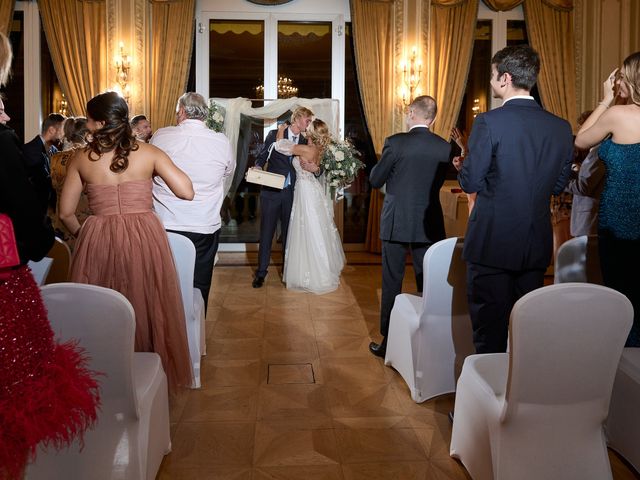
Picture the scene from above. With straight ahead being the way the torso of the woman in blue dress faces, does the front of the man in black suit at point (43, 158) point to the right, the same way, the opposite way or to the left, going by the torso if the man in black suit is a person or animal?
to the right

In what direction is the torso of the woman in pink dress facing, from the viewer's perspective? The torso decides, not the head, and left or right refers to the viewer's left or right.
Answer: facing away from the viewer

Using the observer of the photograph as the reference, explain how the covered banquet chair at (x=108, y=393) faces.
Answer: facing away from the viewer and to the right of the viewer

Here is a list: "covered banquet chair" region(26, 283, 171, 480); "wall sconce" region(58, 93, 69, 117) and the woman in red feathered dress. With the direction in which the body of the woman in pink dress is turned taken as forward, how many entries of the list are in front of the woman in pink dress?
1

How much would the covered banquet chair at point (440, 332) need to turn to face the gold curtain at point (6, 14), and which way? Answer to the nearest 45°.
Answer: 0° — it already faces it

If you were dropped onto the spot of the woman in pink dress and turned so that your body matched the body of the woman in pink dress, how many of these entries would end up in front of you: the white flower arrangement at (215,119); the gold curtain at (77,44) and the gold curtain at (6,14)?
3

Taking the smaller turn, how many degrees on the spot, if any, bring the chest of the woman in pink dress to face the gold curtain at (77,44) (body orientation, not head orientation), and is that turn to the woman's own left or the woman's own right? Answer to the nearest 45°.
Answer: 0° — they already face it

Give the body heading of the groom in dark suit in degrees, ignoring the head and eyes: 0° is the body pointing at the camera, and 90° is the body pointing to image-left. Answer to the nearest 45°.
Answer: approximately 315°

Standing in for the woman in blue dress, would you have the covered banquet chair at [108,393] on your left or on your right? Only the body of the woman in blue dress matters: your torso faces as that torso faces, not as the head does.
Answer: on your left

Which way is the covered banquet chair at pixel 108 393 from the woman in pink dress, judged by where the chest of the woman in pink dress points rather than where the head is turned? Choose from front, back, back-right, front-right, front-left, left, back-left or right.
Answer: back

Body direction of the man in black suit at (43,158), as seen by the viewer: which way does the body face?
to the viewer's right
